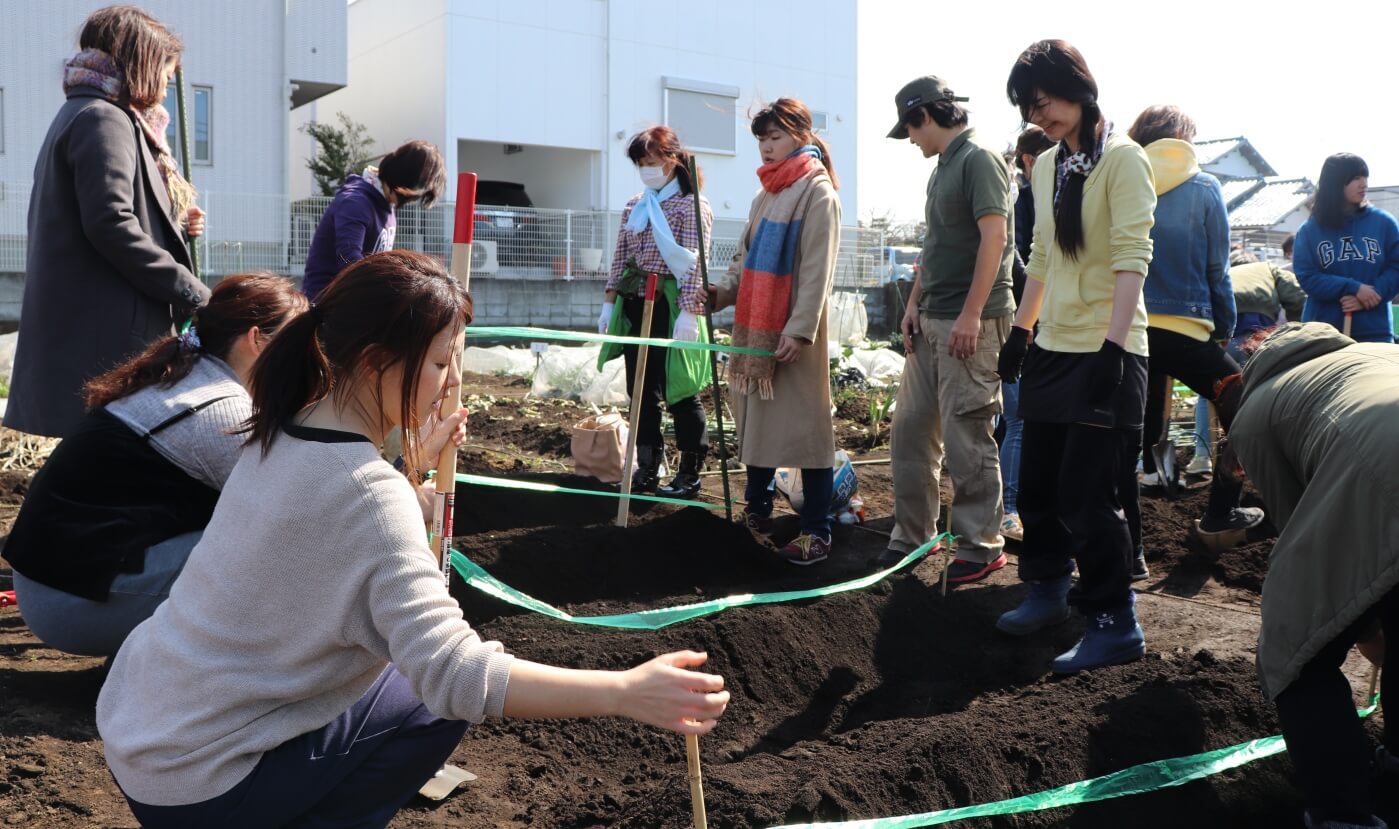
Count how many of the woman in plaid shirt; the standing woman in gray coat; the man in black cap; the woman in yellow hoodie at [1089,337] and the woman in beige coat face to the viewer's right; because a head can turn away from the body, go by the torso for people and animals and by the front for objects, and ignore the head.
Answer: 1

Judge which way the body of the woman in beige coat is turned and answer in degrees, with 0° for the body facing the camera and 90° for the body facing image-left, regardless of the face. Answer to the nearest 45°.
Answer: approximately 45°

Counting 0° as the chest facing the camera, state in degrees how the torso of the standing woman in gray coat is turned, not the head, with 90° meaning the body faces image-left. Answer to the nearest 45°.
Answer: approximately 270°

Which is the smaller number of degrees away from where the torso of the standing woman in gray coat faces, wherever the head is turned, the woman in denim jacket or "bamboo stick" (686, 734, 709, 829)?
the woman in denim jacket

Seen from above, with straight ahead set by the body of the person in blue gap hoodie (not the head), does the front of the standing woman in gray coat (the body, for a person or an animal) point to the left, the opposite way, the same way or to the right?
to the left

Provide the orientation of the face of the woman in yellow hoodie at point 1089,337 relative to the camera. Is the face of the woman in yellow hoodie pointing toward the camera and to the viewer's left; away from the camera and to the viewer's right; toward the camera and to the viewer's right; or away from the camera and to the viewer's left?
toward the camera and to the viewer's left

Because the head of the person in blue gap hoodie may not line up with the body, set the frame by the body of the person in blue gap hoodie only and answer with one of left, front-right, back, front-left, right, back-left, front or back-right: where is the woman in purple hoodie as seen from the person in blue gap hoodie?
right

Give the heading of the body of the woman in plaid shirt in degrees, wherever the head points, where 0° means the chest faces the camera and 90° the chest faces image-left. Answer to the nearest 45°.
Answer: approximately 45°

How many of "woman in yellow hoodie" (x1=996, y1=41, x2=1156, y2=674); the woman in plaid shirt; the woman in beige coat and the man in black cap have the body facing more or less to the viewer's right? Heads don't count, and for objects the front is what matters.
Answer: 0

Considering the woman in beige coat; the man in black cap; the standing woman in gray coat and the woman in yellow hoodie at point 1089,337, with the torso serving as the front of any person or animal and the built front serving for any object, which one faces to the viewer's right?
the standing woman in gray coat

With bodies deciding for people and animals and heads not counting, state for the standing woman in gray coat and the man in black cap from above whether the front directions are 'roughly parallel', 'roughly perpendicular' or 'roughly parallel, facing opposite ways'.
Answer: roughly parallel, facing opposite ways

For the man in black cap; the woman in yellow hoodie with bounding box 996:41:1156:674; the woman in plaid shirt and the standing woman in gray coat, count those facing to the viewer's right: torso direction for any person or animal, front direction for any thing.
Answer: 1

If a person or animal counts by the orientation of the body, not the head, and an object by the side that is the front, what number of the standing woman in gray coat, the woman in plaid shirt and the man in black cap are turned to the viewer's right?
1

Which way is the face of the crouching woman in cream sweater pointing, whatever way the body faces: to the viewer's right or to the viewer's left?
to the viewer's right

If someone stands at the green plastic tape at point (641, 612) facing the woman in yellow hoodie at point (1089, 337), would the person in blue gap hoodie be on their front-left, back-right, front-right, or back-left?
front-left

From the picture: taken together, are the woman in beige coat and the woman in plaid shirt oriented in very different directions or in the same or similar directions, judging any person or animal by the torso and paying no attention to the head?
same or similar directions
